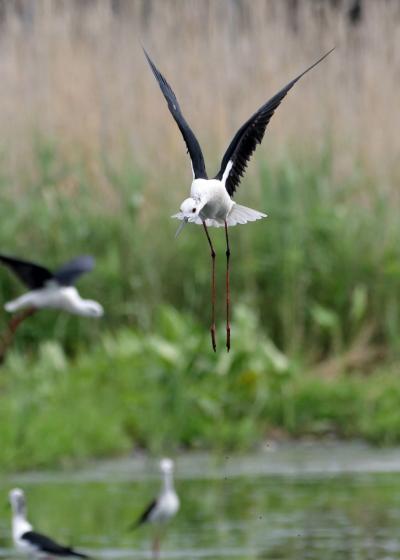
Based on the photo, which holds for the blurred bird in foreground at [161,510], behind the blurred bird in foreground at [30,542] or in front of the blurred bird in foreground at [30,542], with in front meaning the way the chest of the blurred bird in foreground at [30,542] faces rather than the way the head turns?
behind

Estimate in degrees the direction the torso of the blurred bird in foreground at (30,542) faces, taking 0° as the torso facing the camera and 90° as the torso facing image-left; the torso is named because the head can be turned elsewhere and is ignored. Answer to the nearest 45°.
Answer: approximately 90°

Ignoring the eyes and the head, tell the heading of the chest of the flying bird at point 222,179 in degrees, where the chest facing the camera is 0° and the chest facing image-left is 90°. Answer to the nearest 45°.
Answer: approximately 45°
